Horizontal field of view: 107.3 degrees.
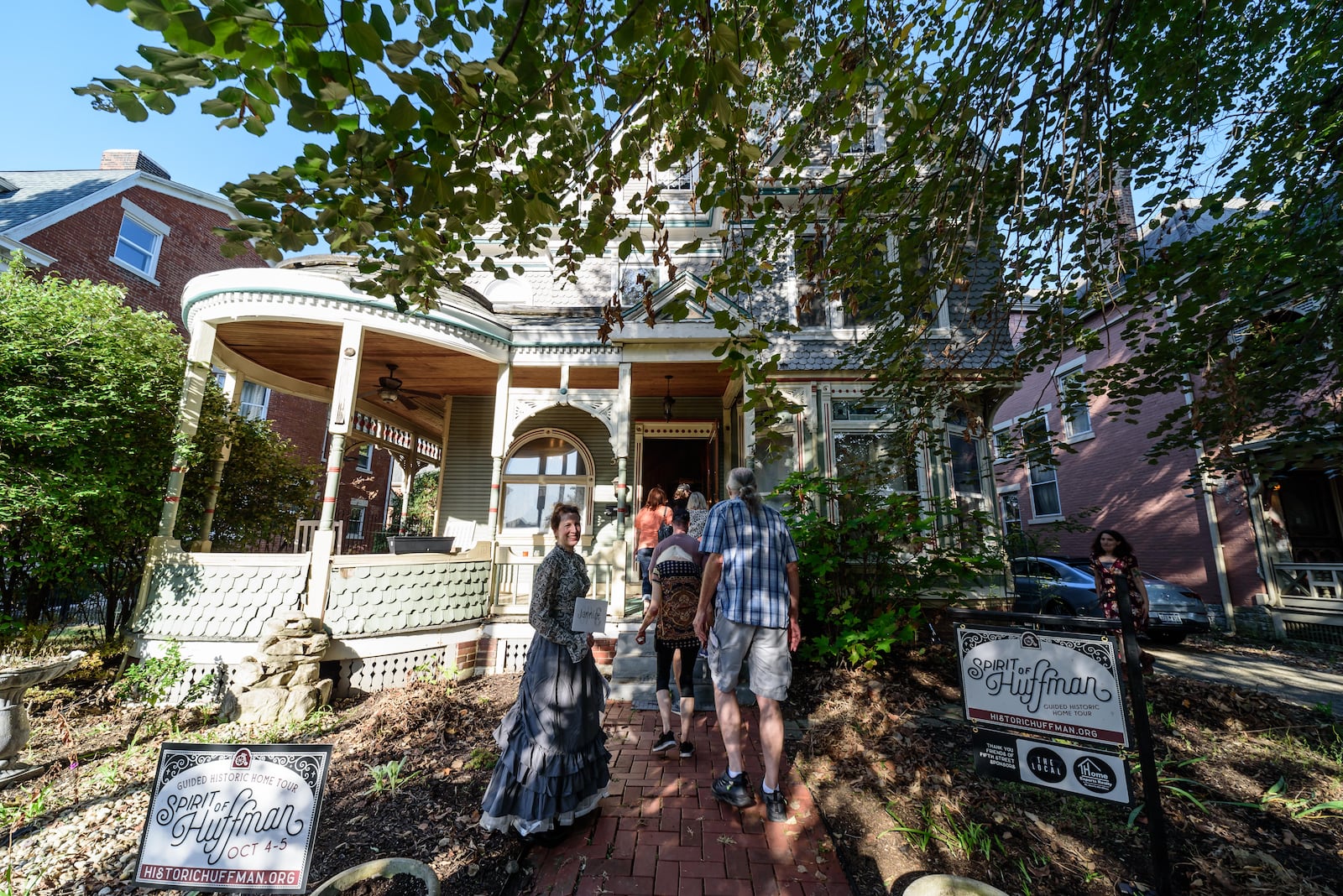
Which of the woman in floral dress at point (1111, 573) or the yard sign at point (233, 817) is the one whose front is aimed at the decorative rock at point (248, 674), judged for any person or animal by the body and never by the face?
the woman in floral dress

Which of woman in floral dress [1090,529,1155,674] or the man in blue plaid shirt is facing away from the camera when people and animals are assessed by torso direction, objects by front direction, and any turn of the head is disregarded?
the man in blue plaid shirt

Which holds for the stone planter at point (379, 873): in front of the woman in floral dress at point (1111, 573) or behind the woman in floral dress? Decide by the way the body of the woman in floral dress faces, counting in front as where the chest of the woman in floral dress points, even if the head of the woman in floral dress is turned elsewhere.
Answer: in front

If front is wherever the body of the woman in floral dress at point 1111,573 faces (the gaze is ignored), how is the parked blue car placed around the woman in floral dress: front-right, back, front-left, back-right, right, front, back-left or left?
back-right

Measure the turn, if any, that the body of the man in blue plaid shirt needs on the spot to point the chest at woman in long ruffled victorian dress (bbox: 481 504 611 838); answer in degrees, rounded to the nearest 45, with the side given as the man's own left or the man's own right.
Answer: approximately 90° to the man's own left

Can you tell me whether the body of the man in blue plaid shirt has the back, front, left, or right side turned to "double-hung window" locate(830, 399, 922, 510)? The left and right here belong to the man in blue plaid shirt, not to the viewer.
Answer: front

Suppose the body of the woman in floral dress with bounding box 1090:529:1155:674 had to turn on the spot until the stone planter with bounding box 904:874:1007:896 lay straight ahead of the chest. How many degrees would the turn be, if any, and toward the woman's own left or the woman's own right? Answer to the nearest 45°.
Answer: approximately 45° to the woman's own left

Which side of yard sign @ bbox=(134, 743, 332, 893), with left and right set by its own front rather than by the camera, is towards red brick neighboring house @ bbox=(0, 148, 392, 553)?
back

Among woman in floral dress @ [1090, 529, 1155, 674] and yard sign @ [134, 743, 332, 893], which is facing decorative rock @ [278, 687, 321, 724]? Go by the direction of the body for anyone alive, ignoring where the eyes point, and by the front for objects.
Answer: the woman in floral dress

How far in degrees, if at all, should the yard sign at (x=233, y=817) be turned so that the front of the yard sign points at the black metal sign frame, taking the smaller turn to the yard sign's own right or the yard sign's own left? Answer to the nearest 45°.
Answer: approximately 45° to the yard sign's own left

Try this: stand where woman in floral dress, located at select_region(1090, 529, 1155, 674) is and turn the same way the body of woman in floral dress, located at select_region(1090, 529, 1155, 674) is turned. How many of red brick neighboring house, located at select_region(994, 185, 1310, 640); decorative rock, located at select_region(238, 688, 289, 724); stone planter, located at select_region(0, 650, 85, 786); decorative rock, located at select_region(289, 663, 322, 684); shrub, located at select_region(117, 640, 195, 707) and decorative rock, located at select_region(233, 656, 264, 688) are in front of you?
5

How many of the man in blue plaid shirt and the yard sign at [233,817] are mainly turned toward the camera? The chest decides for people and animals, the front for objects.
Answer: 1

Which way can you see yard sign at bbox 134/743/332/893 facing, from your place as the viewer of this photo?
facing the viewer

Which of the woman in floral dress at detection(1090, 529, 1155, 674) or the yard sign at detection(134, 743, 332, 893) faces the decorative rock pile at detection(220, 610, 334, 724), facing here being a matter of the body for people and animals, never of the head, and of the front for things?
the woman in floral dress

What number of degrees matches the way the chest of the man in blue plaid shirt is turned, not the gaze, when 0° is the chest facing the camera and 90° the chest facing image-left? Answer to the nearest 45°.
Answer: approximately 180°

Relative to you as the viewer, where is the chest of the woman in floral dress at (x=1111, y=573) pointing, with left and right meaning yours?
facing the viewer and to the left of the viewer

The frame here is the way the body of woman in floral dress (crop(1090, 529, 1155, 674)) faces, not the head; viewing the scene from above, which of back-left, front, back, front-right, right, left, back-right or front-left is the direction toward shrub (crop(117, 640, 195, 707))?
front
